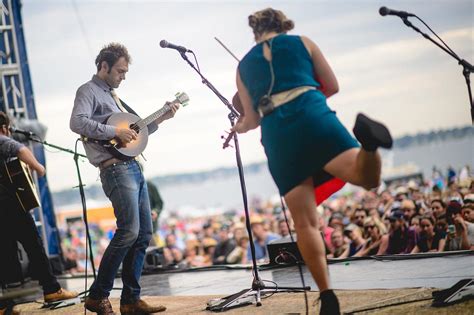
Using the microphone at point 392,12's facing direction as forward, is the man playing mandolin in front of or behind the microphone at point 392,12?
in front

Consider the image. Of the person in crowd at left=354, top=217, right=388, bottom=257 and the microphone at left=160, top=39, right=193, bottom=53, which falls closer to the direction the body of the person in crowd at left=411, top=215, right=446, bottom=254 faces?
the microphone

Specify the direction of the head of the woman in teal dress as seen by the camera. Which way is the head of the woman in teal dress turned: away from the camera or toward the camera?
away from the camera

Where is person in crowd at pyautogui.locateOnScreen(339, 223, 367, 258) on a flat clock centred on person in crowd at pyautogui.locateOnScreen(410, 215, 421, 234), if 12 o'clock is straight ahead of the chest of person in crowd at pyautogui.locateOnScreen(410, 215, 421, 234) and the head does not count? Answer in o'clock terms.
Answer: person in crowd at pyautogui.locateOnScreen(339, 223, 367, 258) is roughly at 3 o'clock from person in crowd at pyautogui.locateOnScreen(410, 215, 421, 234).

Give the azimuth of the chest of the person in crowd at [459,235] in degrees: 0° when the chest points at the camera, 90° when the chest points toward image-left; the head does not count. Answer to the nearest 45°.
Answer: approximately 45°

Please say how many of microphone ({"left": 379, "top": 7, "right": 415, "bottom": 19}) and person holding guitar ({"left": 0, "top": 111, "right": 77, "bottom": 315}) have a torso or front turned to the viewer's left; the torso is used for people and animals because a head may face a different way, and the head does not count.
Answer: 1

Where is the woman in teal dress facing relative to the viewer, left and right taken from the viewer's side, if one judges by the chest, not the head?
facing away from the viewer

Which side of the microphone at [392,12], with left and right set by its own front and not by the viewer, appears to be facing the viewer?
left

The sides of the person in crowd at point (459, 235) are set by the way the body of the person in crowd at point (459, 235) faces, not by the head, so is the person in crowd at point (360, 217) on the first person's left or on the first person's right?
on the first person's right

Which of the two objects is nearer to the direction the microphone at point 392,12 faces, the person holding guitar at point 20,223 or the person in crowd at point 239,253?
the person holding guitar
